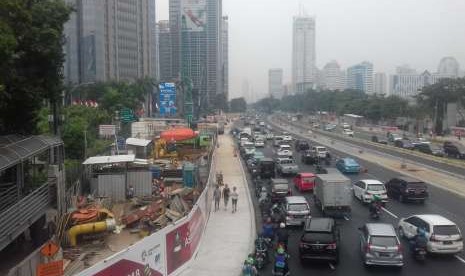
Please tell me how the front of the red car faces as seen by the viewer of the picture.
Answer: facing away from the viewer and to the left of the viewer

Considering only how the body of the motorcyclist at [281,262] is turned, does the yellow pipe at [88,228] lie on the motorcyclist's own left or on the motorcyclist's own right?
on the motorcyclist's own left

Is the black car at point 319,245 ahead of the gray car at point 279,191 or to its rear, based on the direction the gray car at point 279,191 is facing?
to the rear

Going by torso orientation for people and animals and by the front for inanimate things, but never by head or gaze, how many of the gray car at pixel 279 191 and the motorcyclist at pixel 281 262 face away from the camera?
2

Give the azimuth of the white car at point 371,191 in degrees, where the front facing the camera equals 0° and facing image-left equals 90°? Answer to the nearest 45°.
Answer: approximately 135°

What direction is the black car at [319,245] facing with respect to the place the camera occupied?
facing away from the viewer

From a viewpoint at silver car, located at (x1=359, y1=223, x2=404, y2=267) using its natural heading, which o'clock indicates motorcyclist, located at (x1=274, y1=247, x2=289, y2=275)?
The motorcyclist is roughly at 8 o'clock from the silver car.

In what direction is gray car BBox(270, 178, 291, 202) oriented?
away from the camera

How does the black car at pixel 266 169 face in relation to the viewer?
away from the camera

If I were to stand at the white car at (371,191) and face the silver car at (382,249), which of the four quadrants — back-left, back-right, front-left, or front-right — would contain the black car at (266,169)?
back-right

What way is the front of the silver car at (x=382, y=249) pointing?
away from the camera

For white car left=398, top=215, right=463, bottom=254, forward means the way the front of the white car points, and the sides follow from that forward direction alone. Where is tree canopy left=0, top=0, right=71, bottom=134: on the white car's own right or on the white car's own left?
on the white car's own left

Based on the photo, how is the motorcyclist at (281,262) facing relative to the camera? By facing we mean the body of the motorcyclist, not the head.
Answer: away from the camera

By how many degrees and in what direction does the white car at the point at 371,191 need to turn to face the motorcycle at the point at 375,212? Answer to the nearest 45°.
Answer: approximately 135° to its left
